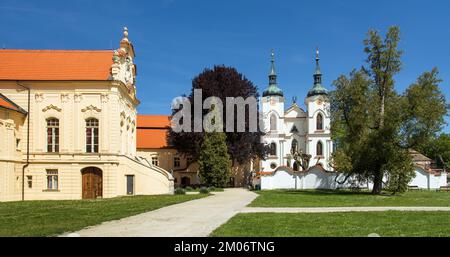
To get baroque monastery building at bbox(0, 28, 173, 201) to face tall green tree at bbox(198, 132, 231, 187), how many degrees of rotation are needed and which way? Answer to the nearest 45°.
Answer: approximately 45° to its left
